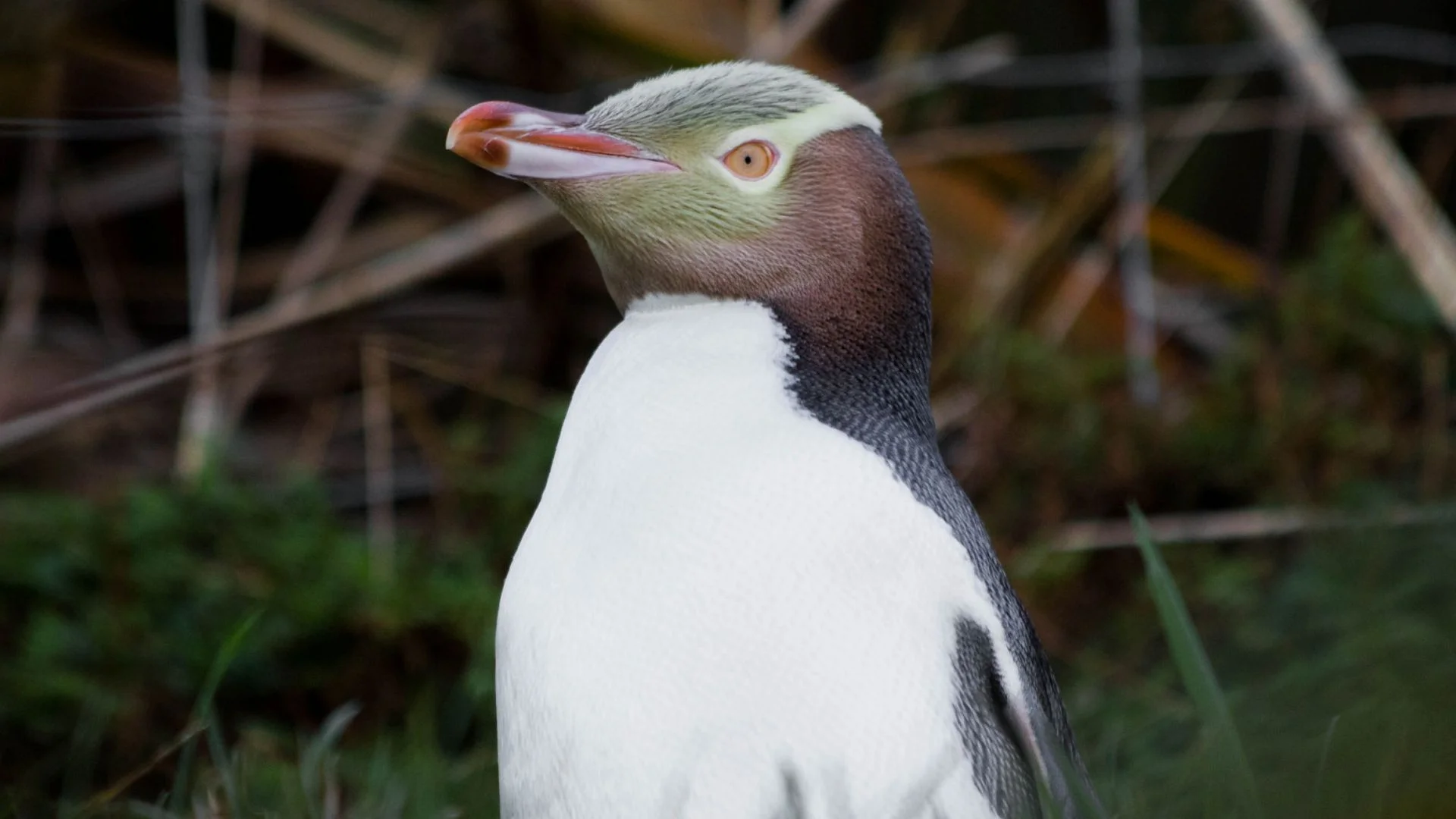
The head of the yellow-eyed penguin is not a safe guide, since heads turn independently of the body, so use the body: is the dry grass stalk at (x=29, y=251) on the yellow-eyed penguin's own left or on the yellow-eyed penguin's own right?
on the yellow-eyed penguin's own right

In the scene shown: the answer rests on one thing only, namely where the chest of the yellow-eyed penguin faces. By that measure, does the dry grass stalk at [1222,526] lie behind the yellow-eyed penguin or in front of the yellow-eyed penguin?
behind

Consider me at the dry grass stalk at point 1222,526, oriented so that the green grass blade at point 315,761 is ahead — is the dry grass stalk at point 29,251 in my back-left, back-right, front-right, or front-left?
front-right

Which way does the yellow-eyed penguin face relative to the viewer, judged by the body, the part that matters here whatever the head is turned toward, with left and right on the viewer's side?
facing the viewer and to the left of the viewer

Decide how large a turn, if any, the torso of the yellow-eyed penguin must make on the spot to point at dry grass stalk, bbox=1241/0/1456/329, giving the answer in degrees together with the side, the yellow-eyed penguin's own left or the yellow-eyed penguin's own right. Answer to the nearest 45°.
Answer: approximately 180°

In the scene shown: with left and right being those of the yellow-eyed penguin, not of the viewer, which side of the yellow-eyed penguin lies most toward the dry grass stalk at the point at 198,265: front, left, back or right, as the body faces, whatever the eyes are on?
right

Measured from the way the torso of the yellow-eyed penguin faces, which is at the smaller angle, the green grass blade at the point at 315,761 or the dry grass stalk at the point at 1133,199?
the green grass blade

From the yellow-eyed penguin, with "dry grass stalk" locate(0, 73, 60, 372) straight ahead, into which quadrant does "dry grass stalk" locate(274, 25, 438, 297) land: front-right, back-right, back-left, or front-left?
front-right
